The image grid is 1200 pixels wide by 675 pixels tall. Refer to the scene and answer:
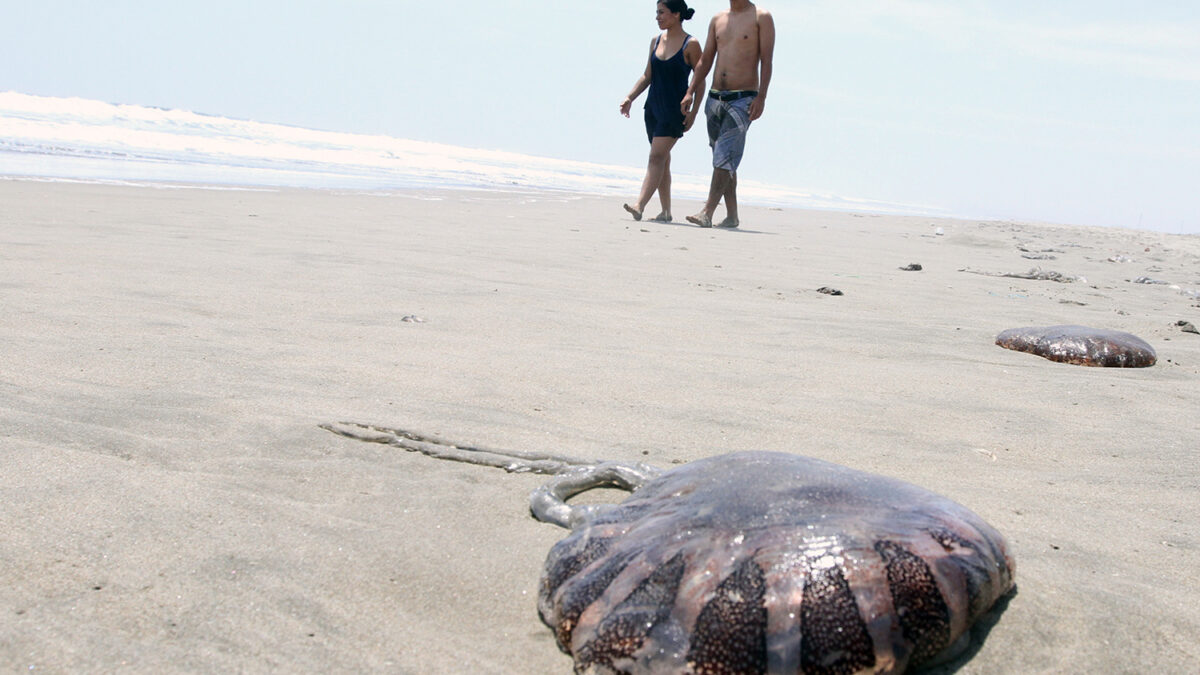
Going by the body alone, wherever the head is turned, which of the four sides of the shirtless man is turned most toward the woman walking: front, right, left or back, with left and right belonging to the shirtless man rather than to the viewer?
right

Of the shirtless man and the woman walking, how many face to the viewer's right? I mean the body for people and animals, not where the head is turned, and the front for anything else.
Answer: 0

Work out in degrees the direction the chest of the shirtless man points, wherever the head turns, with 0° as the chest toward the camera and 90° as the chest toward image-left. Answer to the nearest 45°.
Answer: approximately 45°

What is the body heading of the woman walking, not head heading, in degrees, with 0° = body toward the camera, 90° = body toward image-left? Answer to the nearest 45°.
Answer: approximately 45°
